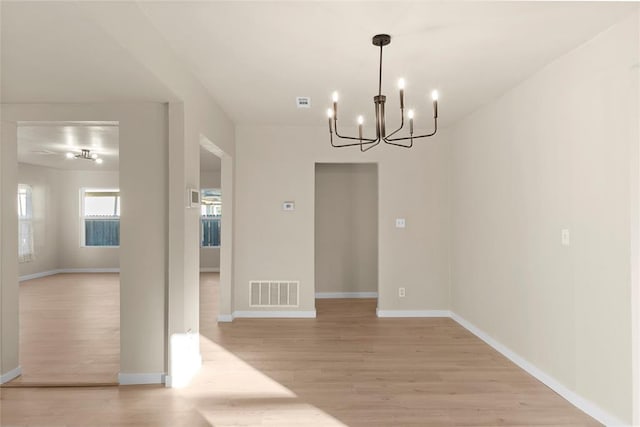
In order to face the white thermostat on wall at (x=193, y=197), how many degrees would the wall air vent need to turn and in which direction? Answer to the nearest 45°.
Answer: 0° — it already faces it

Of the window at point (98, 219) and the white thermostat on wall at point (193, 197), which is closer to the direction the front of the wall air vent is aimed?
the white thermostat on wall

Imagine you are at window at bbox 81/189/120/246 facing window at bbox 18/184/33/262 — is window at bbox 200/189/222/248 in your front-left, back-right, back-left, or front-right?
back-left

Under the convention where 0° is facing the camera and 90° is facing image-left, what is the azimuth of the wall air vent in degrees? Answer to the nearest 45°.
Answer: approximately 0°

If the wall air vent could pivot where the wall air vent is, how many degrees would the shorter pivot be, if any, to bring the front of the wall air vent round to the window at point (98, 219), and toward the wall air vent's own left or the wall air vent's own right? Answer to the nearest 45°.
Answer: approximately 135° to the wall air vent's own right

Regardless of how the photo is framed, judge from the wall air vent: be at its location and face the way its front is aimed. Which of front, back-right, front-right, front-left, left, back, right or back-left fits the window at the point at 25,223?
back-right

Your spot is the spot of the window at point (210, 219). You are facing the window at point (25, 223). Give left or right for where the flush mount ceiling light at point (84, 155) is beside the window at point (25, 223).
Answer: left
